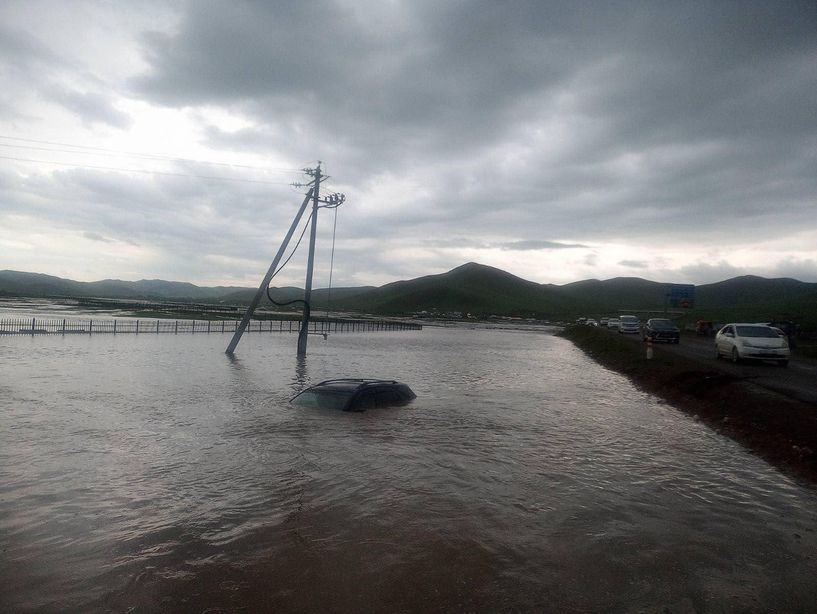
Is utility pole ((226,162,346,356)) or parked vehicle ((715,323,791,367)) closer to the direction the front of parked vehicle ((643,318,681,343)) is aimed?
the parked vehicle

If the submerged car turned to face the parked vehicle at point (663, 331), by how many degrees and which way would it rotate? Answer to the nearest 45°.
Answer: approximately 180°

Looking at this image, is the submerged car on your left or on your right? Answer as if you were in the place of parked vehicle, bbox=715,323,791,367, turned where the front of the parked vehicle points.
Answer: on your right

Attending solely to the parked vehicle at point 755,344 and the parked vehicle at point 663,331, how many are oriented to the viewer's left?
0

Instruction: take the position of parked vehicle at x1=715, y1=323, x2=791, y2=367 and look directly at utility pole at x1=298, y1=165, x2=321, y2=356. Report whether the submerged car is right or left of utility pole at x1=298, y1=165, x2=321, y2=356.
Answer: left

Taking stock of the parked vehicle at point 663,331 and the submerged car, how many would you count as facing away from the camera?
0

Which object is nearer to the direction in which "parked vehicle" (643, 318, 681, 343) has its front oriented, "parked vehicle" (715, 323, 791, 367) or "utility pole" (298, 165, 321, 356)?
the parked vehicle

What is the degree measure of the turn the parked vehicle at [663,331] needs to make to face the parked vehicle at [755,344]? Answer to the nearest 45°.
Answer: approximately 45° to its right

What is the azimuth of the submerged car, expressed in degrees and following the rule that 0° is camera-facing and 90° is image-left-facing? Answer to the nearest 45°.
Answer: approximately 45°

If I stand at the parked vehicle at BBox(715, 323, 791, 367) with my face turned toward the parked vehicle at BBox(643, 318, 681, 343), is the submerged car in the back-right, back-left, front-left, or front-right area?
back-left

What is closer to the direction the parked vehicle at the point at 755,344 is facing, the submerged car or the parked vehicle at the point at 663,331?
the submerged car
